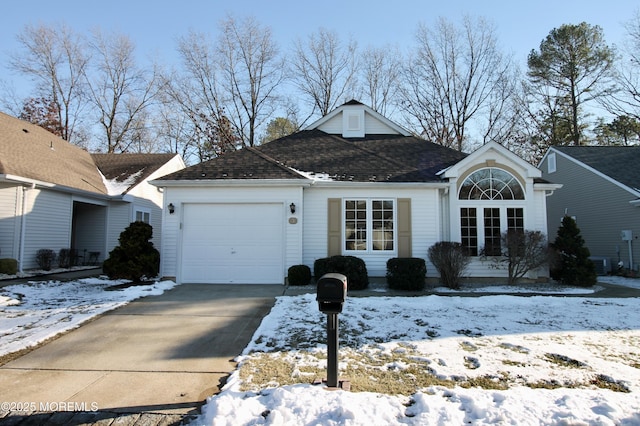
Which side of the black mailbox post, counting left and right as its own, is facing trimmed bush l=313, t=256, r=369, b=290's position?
back

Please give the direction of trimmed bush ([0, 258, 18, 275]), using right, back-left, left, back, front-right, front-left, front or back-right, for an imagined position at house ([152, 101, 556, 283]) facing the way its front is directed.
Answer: right

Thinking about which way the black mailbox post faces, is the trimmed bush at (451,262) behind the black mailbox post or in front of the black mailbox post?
behind

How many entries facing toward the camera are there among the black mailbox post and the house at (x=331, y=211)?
2

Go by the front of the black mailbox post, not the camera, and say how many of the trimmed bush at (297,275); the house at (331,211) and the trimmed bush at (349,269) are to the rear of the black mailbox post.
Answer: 3

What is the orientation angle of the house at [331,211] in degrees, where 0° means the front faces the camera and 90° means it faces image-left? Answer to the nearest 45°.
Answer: approximately 0°

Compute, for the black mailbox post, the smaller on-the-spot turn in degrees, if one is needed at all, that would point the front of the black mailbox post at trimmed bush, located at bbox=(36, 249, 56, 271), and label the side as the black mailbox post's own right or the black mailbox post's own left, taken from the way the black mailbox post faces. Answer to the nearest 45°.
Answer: approximately 135° to the black mailbox post's own right

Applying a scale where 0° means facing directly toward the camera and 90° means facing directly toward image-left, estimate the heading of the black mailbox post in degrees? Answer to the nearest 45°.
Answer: approximately 0°

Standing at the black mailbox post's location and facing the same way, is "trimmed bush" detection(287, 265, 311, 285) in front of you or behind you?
behind

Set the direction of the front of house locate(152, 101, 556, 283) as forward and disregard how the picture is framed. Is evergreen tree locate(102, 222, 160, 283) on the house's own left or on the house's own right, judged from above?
on the house's own right

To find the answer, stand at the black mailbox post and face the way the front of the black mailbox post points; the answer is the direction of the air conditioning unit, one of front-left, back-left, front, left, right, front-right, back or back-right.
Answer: back-left
